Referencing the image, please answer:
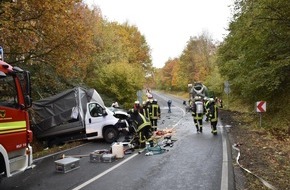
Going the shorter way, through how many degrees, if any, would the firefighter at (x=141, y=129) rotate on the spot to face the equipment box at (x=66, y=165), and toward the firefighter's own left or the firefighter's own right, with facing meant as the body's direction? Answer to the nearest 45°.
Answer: approximately 90° to the firefighter's own left

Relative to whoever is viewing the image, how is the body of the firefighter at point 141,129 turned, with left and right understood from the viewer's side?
facing away from the viewer and to the left of the viewer

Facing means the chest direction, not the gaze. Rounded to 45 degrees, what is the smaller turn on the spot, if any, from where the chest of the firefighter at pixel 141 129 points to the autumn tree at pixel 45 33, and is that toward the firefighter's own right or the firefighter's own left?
0° — they already face it

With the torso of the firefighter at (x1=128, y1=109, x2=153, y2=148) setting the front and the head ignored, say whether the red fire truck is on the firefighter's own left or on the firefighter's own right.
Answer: on the firefighter's own left
